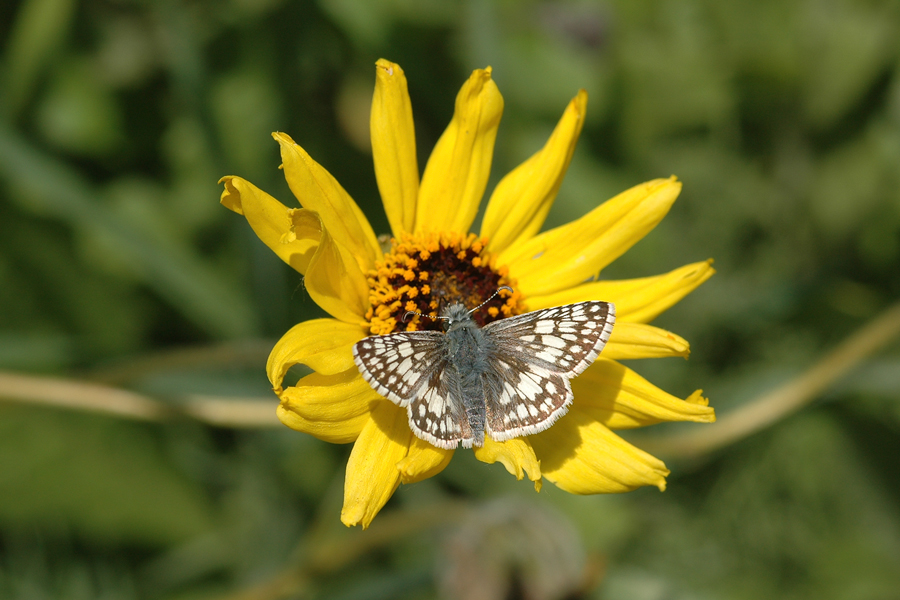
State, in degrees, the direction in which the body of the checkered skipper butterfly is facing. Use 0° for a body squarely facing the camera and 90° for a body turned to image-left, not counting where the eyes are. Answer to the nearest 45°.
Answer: approximately 180°
